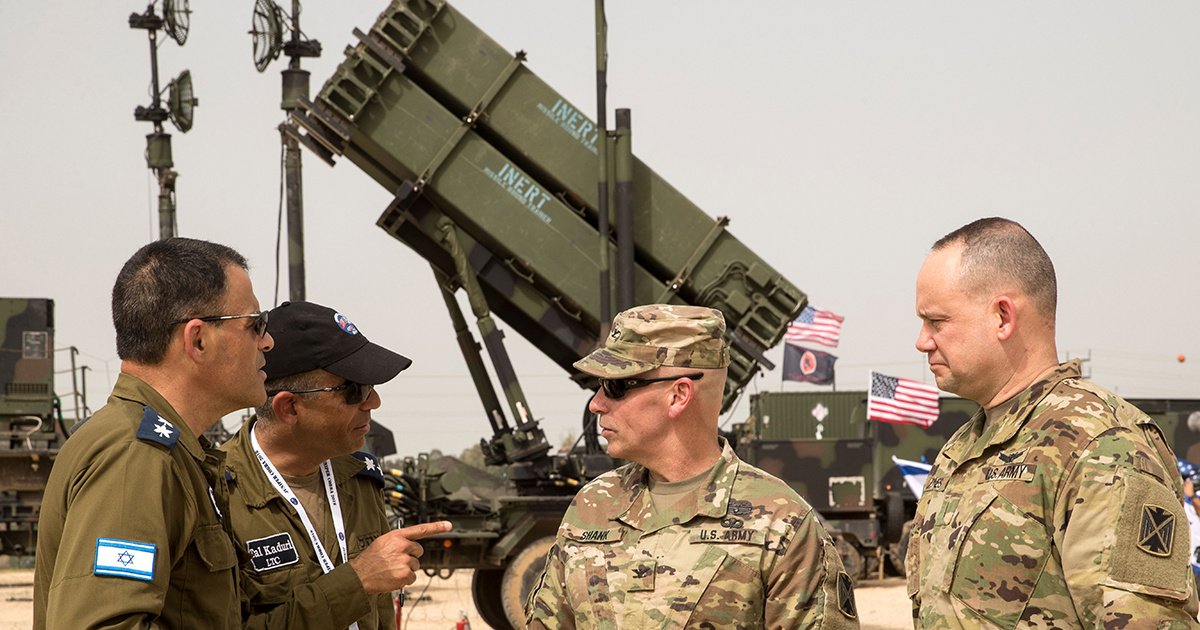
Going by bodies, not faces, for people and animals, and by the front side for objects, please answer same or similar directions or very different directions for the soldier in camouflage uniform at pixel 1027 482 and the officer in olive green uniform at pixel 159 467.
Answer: very different directions

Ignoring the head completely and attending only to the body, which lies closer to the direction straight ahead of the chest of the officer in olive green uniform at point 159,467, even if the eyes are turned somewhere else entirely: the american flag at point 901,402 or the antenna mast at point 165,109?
the american flag

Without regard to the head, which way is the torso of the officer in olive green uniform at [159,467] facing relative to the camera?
to the viewer's right

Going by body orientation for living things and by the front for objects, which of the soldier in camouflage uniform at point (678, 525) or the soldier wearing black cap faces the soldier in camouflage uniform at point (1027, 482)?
the soldier wearing black cap

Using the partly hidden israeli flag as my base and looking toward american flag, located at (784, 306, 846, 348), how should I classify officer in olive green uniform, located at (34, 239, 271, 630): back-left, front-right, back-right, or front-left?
back-left

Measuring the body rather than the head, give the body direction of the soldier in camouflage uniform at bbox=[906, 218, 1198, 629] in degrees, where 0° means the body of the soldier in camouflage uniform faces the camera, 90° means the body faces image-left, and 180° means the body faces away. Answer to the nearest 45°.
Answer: approximately 45°

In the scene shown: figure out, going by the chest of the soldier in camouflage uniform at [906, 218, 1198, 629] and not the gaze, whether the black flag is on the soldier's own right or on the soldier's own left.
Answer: on the soldier's own right

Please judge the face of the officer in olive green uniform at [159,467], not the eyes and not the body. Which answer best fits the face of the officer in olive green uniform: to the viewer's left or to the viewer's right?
to the viewer's right

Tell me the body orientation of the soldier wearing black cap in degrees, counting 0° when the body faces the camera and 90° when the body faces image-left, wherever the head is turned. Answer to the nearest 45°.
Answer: approximately 315°

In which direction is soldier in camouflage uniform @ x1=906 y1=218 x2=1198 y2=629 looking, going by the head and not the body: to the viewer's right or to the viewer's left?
to the viewer's left
